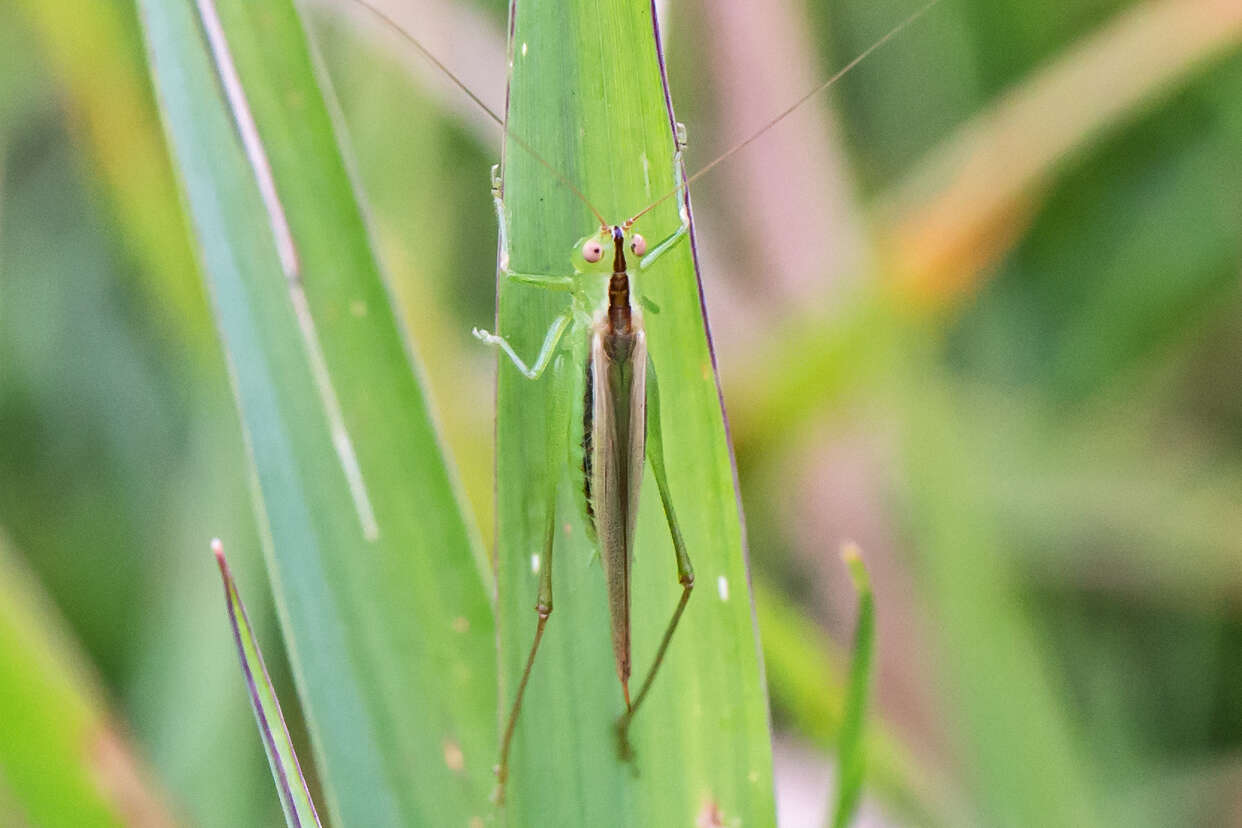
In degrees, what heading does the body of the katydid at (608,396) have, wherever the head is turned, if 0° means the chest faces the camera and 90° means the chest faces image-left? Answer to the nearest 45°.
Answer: approximately 180°
